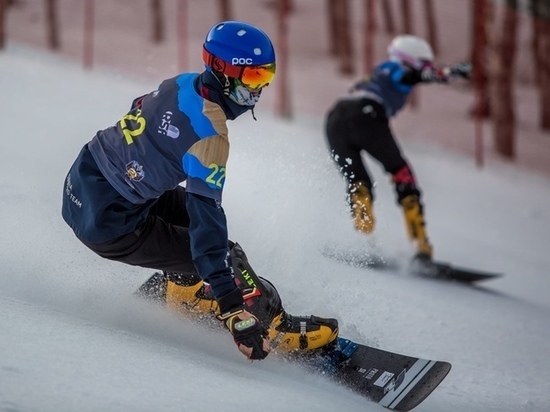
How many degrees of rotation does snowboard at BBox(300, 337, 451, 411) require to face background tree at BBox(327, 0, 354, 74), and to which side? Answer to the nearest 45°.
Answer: approximately 135° to its left

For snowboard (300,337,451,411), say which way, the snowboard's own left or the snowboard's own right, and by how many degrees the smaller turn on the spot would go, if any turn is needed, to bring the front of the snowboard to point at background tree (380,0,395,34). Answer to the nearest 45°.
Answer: approximately 135° to the snowboard's own left

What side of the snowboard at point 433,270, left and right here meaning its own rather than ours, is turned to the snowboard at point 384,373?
right

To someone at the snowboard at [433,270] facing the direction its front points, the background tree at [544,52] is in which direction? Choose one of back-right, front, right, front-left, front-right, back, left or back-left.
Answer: left

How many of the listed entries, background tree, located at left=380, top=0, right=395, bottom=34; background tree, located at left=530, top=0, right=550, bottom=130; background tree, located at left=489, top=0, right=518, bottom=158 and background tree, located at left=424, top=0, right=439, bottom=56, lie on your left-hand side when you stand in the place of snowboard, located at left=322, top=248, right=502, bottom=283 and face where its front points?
4

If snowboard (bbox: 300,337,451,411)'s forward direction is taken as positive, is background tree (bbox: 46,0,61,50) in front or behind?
behind

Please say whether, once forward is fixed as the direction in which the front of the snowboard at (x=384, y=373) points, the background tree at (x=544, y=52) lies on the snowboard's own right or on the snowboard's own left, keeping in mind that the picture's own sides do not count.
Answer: on the snowboard's own left

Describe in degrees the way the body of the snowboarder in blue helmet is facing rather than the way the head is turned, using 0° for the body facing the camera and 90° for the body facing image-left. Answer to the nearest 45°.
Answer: approximately 270°

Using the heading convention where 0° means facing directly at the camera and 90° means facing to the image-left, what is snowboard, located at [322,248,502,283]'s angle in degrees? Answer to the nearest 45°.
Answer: approximately 270°
